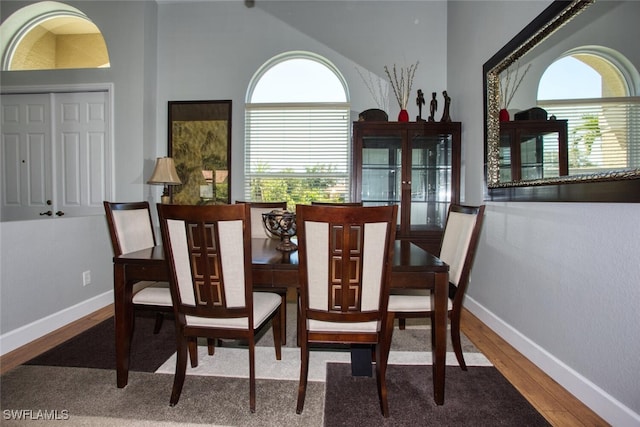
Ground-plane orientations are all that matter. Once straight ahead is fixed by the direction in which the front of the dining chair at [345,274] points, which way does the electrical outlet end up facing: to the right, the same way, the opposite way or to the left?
to the right

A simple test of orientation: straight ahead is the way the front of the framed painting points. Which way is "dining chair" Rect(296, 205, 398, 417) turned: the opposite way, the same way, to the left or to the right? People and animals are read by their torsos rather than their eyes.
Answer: the opposite way

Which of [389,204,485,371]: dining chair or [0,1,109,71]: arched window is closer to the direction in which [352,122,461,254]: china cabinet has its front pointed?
the dining chair

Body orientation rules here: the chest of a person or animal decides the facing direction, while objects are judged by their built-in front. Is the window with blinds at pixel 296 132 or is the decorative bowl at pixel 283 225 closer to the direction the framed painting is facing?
the decorative bowl

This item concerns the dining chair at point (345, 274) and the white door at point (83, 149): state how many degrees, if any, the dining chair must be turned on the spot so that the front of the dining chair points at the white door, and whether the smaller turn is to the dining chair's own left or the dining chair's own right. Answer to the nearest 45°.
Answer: approximately 45° to the dining chair's own left

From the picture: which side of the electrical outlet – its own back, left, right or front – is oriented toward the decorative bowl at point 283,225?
front

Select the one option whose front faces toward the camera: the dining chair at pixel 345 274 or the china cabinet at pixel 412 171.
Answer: the china cabinet

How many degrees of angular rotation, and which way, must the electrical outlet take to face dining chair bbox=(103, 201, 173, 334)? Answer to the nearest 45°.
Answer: approximately 45° to its right

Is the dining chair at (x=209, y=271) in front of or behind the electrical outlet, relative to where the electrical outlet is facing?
in front

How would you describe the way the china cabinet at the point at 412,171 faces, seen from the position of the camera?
facing the viewer

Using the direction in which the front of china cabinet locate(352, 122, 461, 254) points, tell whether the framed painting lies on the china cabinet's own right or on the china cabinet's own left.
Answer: on the china cabinet's own right

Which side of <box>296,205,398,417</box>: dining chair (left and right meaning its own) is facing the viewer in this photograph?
back

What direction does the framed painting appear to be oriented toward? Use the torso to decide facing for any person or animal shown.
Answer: toward the camera

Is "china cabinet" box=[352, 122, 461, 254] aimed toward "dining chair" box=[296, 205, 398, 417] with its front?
yes

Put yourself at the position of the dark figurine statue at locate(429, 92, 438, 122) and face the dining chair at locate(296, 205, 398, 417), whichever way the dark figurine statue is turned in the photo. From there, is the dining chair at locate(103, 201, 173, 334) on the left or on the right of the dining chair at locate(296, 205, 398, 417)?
right

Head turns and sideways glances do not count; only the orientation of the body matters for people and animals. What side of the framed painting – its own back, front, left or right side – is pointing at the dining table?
front

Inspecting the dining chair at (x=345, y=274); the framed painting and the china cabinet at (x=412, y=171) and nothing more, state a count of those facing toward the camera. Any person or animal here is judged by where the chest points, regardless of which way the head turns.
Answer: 2
